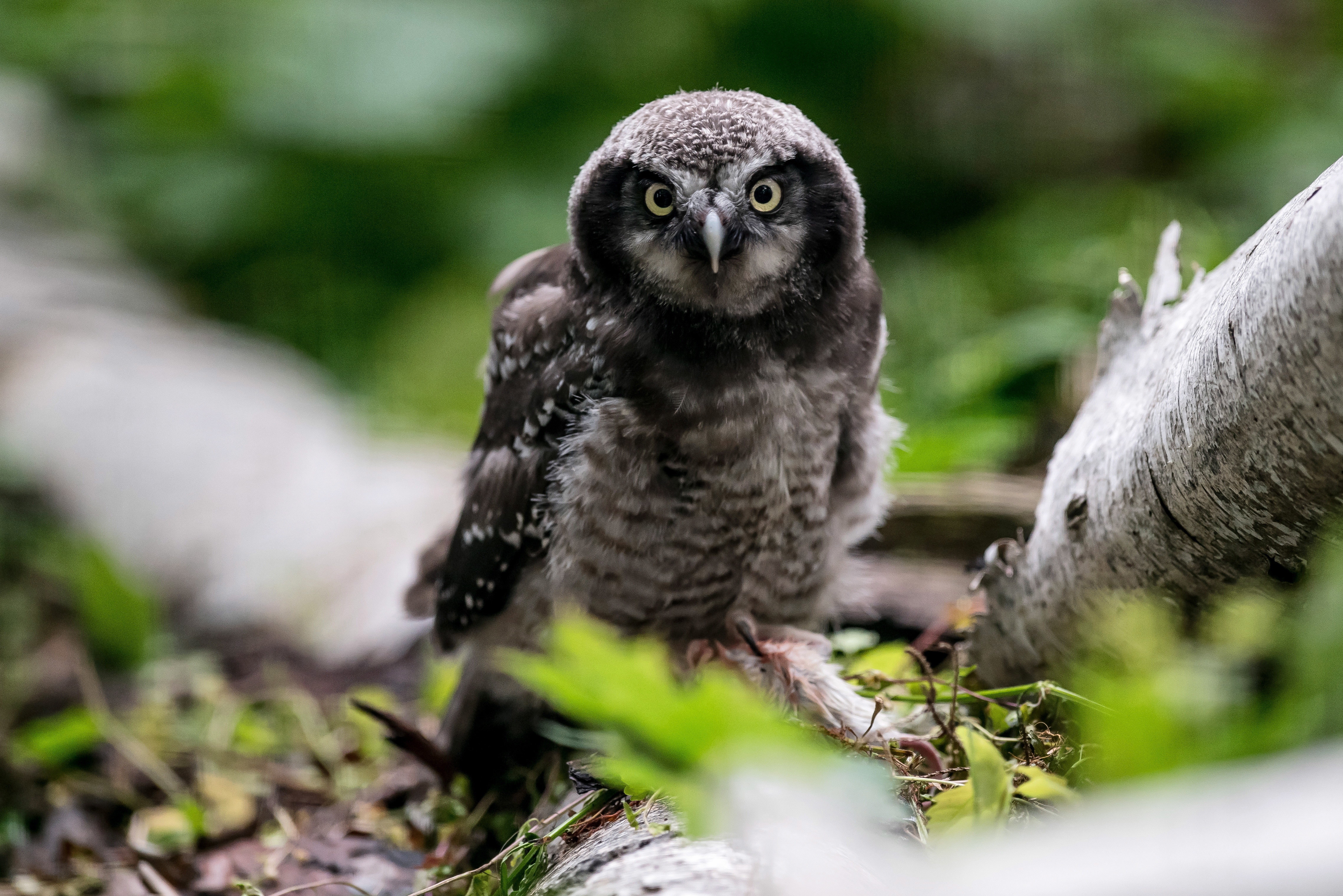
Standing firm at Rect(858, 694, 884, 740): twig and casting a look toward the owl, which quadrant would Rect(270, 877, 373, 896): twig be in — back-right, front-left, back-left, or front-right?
front-left

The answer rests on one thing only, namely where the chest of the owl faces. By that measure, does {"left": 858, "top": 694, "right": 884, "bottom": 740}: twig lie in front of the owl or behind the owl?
in front

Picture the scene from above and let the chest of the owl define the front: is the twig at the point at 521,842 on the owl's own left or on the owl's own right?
on the owl's own right

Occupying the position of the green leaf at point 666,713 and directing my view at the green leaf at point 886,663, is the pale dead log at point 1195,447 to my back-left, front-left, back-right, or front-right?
front-right

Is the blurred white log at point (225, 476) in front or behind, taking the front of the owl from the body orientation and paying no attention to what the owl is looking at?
behind

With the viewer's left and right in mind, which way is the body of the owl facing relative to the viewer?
facing the viewer and to the right of the viewer
